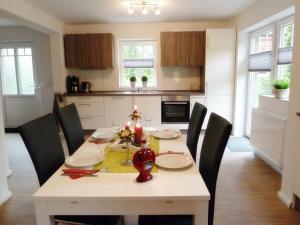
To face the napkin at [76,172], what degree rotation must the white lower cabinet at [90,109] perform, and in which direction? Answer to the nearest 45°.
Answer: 0° — it already faces it

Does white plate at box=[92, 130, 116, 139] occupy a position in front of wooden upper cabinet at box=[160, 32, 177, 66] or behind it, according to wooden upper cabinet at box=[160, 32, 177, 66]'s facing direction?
in front

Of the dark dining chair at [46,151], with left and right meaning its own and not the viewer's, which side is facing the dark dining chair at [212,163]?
front

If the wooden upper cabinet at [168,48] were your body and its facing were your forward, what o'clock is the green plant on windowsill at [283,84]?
The green plant on windowsill is roughly at 11 o'clock from the wooden upper cabinet.

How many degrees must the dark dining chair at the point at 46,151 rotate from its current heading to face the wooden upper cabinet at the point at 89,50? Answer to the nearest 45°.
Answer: approximately 135° to its left

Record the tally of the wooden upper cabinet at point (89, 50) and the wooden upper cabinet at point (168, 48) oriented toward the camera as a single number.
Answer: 2

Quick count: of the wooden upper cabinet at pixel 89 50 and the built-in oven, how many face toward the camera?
2

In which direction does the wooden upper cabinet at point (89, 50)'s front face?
toward the camera

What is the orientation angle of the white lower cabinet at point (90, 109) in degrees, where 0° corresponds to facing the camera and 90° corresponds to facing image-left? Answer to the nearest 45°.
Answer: approximately 0°

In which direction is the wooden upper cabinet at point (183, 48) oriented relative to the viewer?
toward the camera

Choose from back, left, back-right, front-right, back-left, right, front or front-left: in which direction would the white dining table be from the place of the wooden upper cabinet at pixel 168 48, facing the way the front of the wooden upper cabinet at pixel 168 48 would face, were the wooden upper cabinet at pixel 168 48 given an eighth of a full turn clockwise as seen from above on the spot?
front-left

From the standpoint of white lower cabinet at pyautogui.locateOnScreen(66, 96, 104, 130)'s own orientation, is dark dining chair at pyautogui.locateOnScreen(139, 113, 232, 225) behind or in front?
in front

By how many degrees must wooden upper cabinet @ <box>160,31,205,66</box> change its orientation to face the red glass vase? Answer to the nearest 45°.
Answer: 0° — it already faces it
